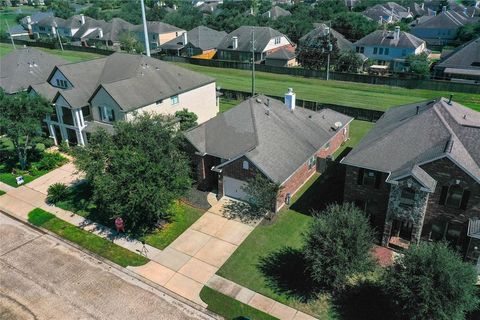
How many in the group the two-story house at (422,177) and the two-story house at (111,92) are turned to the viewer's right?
0

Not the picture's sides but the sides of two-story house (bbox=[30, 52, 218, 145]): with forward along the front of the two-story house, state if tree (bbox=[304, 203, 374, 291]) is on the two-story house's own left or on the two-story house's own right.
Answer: on the two-story house's own left

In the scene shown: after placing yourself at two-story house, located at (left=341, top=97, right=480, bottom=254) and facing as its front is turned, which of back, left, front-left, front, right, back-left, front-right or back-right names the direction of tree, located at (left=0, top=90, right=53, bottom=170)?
right

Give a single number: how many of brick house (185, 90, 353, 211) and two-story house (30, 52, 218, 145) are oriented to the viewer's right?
0

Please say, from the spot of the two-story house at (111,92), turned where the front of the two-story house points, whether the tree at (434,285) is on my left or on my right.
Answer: on my left

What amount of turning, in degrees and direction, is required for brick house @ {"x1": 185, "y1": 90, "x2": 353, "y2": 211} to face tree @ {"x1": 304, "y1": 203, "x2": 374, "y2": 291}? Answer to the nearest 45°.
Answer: approximately 45° to its left

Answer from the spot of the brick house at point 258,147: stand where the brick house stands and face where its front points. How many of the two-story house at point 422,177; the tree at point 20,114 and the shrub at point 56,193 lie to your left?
1

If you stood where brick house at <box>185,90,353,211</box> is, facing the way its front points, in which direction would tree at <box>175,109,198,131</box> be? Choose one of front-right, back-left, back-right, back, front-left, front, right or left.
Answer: right

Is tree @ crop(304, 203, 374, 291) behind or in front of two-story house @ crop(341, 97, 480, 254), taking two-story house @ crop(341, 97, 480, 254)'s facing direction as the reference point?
in front

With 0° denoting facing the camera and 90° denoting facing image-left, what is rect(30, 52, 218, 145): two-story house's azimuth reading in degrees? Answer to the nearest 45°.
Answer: approximately 45°
